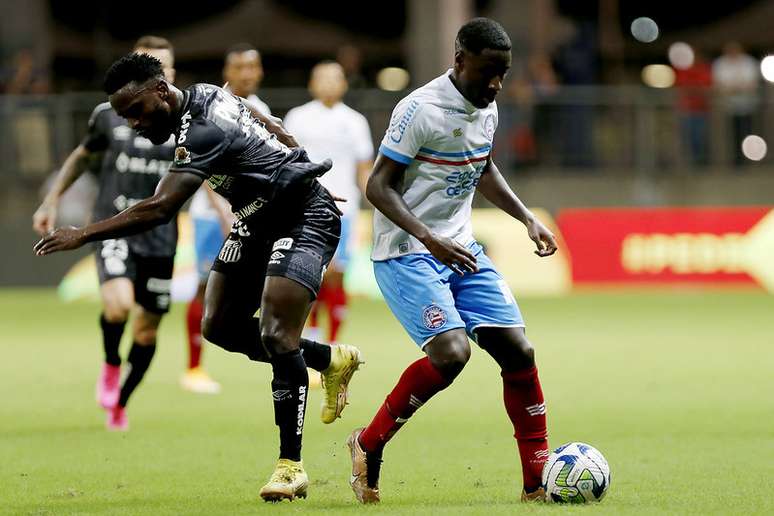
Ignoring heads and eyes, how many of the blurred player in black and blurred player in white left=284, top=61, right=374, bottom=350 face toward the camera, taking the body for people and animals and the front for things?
2

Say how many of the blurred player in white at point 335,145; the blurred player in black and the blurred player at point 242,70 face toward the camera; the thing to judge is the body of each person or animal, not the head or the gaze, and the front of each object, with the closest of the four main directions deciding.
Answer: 3

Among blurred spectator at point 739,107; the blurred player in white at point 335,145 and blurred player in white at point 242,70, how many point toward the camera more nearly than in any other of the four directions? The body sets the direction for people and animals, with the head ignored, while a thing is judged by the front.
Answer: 3

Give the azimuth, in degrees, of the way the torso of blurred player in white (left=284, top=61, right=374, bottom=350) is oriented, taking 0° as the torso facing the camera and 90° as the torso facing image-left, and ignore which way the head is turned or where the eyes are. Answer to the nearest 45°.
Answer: approximately 0°

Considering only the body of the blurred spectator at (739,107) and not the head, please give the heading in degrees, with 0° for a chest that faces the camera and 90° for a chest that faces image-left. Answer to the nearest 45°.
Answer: approximately 0°

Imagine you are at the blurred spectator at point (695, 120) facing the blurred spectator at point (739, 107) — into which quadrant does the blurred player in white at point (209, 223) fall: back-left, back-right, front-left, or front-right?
back-right

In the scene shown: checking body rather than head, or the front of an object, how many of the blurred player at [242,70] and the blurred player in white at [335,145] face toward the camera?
2

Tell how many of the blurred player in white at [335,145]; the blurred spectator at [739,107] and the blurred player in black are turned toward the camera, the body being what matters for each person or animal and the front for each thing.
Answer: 3

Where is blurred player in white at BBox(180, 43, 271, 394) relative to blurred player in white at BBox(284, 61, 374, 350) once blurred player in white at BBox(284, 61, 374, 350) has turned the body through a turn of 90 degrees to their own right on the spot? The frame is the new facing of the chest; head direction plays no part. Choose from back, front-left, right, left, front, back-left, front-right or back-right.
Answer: front-left
